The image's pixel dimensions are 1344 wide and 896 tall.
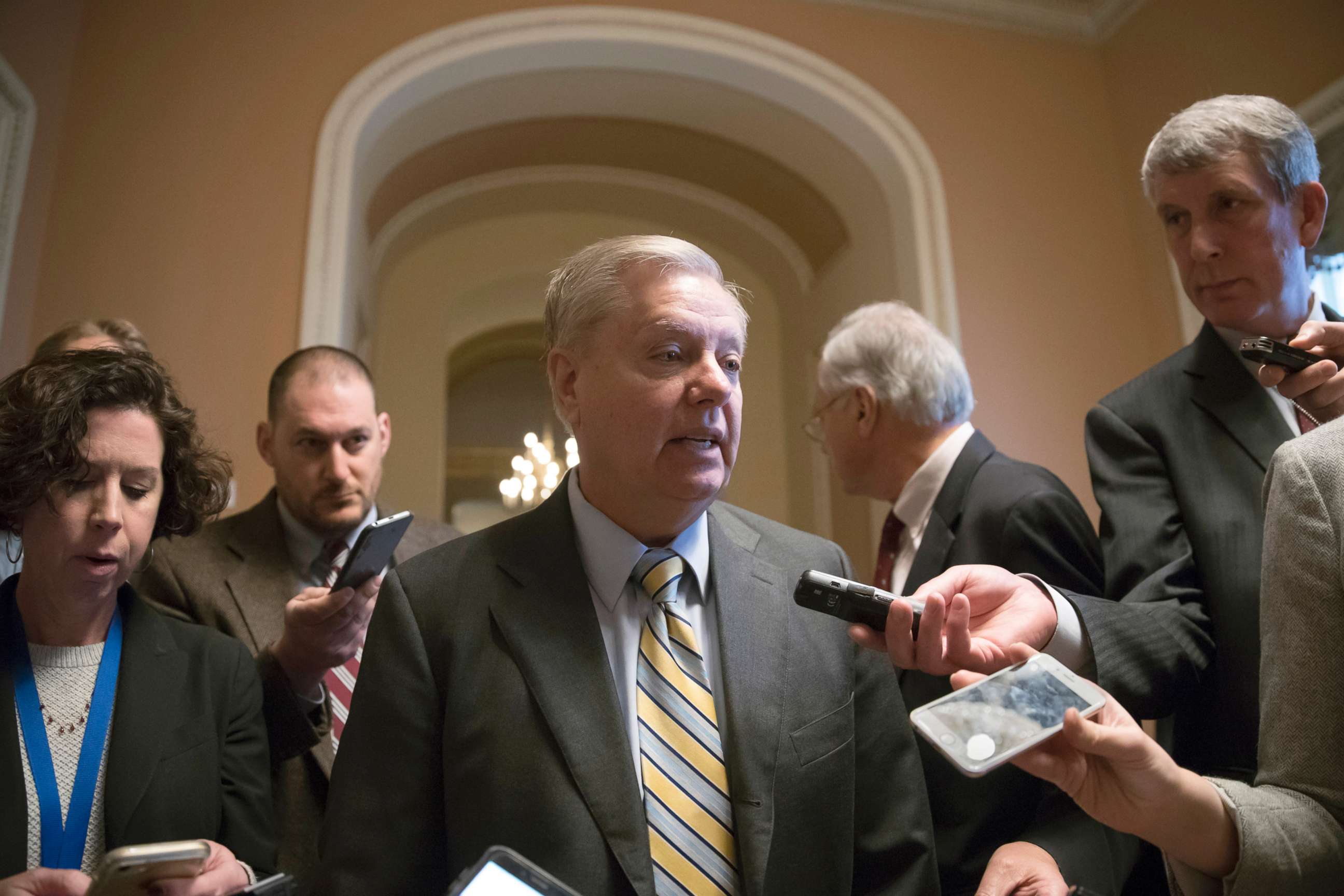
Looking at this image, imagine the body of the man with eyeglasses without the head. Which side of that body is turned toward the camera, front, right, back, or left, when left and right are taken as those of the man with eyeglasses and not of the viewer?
left

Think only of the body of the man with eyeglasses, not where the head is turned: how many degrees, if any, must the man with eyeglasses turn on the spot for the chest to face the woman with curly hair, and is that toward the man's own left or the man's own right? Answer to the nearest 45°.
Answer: approximately 45° to the man's own left

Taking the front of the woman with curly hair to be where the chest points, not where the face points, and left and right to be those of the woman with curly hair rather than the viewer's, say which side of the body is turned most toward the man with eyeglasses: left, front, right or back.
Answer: left

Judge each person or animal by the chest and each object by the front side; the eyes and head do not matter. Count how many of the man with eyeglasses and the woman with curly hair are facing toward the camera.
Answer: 1

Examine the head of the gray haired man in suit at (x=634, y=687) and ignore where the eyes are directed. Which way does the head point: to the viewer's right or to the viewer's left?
to the viewer's right

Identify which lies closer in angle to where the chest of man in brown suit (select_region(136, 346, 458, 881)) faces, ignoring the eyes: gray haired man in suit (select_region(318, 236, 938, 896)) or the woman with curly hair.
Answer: the gray haired man in suit

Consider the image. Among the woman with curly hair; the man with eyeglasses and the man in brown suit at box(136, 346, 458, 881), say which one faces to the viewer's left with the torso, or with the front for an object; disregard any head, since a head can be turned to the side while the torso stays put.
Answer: the man with eyeglasses

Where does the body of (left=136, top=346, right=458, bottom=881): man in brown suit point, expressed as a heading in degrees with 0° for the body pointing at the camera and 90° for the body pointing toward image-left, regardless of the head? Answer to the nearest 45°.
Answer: approximately 315°

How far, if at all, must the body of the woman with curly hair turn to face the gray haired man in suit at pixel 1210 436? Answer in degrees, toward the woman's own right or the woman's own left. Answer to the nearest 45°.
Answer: approximately 90° to the woman's own left

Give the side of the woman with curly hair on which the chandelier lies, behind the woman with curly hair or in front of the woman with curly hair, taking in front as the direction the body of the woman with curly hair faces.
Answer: behind
